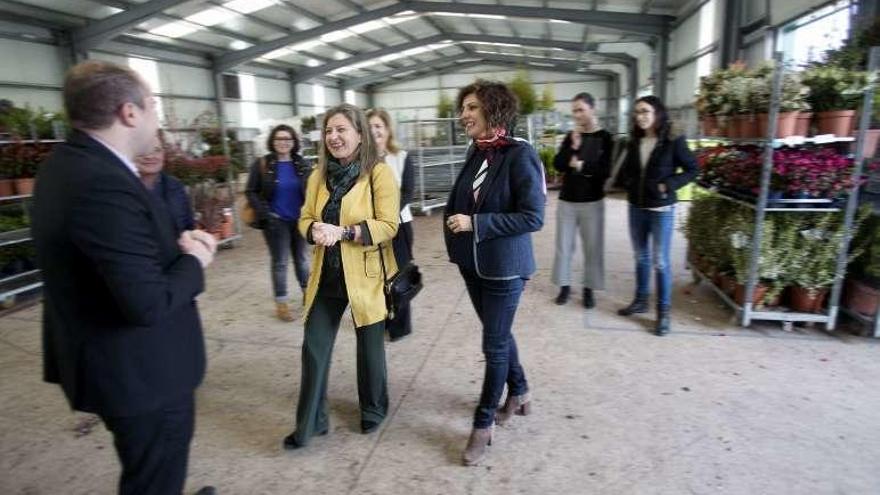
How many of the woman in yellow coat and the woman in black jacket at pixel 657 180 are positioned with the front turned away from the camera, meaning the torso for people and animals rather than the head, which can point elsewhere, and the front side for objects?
0

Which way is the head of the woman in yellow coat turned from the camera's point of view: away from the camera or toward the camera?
toward the camera

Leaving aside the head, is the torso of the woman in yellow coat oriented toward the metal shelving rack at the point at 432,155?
no

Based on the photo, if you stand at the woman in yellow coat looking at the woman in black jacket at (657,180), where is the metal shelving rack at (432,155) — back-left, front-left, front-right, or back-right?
front-left

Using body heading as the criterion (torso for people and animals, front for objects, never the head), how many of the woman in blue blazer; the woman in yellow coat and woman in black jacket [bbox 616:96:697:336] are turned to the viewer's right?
0

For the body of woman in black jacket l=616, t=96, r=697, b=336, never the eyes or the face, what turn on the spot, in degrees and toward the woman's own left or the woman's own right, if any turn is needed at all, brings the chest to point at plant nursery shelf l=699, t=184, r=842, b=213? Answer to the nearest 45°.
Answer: approximately 135° to the woman's own left

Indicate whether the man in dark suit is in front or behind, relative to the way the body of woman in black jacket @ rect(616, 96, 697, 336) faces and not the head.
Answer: in front

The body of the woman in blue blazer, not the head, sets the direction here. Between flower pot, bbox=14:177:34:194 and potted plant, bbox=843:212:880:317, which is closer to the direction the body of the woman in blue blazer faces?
the flower pot

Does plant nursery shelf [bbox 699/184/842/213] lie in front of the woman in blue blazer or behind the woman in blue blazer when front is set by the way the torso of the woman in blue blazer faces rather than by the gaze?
behind

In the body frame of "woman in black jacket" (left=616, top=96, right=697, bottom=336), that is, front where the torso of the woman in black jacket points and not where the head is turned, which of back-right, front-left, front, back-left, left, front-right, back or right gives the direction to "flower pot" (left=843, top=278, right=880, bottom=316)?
back-left

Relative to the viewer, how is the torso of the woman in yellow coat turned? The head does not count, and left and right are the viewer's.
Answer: facing the viewer and to the left of the viewer

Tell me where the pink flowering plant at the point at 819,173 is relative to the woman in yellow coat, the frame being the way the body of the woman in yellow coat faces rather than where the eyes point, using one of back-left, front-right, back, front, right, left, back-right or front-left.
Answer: back-left

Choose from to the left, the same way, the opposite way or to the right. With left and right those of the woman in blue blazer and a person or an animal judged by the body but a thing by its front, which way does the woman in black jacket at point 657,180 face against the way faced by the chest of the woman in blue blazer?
the same way

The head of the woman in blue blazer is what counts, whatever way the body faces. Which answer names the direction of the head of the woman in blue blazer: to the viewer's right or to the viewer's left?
to the viewer's left

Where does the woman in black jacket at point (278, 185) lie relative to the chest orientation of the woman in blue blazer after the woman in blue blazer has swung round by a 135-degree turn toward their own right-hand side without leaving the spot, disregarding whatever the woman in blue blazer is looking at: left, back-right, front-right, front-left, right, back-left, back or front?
front-left

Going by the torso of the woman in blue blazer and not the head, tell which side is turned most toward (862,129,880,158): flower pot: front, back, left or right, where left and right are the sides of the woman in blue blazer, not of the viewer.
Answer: back

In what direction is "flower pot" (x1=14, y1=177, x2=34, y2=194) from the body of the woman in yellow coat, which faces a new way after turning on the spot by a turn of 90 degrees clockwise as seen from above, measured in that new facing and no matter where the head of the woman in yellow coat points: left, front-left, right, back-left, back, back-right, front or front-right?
front

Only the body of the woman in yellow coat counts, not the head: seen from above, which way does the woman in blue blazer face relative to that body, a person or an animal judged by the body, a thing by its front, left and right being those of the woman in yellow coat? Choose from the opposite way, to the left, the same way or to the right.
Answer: the same way

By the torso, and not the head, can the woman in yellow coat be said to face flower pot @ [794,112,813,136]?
no

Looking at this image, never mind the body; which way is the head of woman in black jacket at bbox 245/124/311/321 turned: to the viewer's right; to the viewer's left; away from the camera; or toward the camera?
toward the camera

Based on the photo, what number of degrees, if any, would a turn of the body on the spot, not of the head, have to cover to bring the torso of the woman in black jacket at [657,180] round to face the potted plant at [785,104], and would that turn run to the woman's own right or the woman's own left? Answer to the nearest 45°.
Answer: approximately 135° to the woman's own left

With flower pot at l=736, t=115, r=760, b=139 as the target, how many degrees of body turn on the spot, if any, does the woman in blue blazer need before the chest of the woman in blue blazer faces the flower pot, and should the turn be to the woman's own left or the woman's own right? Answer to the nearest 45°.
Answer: approximately 180°

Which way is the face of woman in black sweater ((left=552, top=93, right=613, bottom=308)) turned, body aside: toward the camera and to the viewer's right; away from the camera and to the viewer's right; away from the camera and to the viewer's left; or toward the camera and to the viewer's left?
toward the camera and to the viewer's left

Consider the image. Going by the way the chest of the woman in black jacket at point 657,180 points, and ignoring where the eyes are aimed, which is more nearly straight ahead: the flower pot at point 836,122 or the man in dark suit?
the man in dark suit
